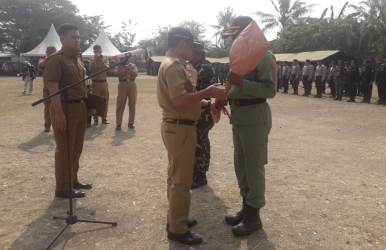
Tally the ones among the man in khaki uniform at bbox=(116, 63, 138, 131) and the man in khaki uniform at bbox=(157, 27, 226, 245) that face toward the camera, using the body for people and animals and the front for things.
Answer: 1

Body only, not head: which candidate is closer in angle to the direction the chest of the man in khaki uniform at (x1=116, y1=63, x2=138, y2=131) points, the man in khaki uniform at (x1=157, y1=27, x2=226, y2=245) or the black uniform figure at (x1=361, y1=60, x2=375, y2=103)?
the man in khaki uniform

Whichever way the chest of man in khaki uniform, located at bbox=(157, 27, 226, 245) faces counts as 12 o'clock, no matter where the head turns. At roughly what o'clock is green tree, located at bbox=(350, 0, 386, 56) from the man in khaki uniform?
The green tree is roughly at 10 o'clock from the man in khaki uniform.

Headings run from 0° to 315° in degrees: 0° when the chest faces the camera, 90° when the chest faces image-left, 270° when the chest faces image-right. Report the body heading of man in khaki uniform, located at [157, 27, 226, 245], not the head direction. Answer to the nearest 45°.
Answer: approximately 270°

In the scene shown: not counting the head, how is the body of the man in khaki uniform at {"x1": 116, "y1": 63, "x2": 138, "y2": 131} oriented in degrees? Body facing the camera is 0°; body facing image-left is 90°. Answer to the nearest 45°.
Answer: approximately 0°

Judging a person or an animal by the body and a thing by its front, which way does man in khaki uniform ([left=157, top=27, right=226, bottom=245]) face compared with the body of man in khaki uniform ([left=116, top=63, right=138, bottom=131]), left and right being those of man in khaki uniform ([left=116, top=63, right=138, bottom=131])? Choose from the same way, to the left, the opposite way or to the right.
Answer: to the left

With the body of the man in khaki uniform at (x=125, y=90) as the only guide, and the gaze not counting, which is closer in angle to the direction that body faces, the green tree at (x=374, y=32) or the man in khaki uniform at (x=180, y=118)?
the man in khaki uniform

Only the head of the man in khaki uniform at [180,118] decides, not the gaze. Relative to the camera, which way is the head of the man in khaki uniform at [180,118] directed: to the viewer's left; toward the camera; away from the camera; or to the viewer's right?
to the viewer's right

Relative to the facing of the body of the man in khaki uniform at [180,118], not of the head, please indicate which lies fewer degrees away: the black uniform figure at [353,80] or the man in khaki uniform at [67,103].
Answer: the black uniform figure

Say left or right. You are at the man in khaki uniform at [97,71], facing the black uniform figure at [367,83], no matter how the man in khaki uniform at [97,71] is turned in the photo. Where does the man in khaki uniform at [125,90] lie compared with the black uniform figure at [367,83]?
right

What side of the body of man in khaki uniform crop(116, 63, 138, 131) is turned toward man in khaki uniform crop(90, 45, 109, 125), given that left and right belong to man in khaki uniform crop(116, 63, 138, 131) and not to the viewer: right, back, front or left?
right

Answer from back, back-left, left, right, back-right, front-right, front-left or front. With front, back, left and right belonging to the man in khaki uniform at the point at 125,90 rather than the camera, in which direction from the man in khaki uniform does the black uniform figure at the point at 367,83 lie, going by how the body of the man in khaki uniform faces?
back-left
